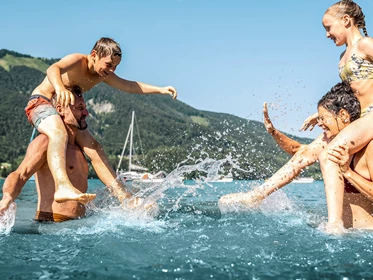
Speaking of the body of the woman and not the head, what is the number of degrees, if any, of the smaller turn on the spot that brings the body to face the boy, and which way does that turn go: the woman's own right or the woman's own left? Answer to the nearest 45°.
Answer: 0° — they already face them

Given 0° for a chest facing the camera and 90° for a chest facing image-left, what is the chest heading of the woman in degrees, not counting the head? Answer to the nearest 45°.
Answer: approximately 90°

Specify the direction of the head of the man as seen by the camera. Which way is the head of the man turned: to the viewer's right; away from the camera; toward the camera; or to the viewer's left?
to the viewer's right
